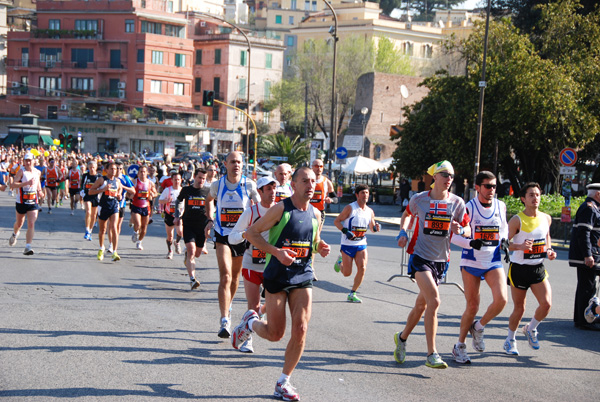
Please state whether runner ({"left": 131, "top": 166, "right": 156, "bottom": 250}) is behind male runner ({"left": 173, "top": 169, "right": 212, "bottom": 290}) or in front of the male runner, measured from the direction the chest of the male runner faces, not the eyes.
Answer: behind

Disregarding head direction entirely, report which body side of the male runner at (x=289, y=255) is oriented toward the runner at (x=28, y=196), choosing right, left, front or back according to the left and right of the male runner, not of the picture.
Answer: back

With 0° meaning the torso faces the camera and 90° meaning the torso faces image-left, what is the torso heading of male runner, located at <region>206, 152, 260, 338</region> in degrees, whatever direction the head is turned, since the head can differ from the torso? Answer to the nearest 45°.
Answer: approximately 0°

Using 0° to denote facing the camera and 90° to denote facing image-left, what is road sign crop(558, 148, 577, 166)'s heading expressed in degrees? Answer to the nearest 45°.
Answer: approximately 0°

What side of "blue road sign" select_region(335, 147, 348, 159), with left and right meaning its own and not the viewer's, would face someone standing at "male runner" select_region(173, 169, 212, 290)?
front

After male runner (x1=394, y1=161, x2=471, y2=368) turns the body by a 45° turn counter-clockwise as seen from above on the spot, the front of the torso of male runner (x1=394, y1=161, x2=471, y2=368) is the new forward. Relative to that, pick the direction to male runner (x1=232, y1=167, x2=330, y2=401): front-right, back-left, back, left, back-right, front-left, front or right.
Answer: back-right

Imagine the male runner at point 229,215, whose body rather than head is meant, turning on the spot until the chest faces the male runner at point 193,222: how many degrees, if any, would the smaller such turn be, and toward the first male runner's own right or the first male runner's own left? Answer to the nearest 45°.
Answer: approximately 180°

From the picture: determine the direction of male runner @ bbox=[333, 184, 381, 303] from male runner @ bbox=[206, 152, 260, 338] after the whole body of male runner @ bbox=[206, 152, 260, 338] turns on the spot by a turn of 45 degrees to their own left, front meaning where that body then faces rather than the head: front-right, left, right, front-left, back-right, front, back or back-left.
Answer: left

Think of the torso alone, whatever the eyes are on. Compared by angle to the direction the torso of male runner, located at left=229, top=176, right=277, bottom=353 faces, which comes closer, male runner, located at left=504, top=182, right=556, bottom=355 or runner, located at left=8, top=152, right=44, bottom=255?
the male runner

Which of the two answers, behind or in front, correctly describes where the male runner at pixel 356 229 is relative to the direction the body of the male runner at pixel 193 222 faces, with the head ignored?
in front

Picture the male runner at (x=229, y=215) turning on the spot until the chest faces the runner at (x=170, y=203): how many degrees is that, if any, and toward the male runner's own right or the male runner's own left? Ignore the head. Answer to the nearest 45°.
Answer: approximately 180°
